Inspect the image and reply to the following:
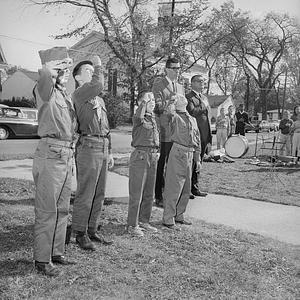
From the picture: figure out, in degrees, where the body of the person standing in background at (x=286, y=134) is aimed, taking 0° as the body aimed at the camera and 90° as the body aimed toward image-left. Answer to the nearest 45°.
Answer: approximately 0°

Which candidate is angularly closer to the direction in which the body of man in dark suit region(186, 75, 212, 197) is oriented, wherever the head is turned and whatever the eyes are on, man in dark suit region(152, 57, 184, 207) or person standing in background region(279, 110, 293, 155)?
the man in dark suit

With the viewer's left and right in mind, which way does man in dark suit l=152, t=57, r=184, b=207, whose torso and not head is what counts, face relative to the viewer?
facing the viewer and to the right of the viewer

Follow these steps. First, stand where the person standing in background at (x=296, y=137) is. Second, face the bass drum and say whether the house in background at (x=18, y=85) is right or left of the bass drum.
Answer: right

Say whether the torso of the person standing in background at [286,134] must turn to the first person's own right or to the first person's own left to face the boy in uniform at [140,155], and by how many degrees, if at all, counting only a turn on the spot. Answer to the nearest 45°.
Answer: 0° — they already face them

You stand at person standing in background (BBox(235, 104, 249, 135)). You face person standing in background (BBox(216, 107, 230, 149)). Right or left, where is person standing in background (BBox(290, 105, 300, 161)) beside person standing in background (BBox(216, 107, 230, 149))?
left

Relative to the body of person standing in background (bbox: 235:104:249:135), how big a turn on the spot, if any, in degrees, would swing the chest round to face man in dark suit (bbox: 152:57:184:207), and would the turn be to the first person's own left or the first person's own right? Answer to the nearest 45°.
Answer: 0° — they already face them

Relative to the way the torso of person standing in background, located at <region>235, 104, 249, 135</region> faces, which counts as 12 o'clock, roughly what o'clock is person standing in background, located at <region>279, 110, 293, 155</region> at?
person standing in background, located at <region>279, 110, 293, 155</region> is roughly at 11 o'clock from person standing in background, located at <region>235, 104, 249, 135</region>.

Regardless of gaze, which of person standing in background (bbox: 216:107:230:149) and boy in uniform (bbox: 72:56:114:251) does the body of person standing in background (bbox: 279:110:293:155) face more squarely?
the boy in uniform
